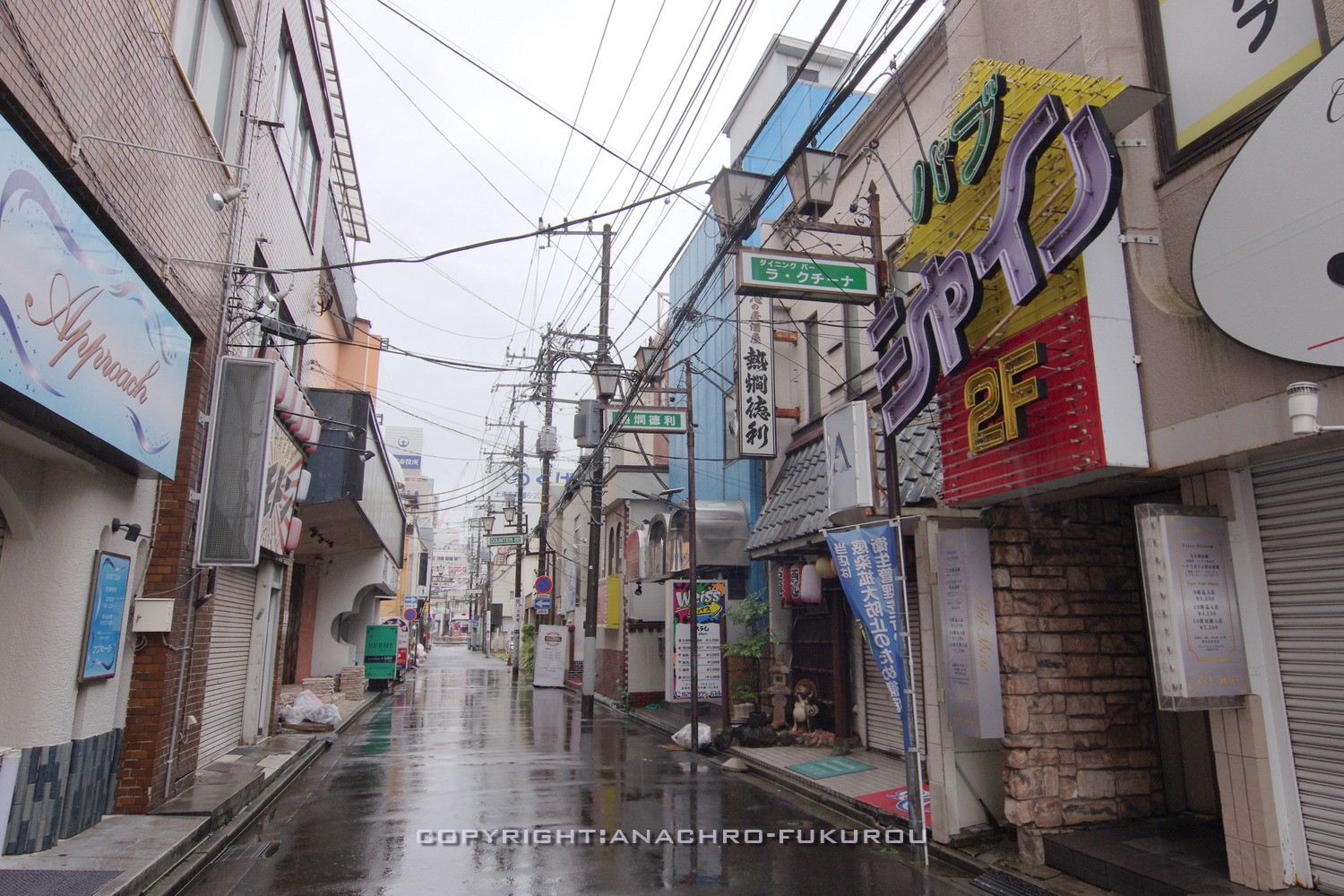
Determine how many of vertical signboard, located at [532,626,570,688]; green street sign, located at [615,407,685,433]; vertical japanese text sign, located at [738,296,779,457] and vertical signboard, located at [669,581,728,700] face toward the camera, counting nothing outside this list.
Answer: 4

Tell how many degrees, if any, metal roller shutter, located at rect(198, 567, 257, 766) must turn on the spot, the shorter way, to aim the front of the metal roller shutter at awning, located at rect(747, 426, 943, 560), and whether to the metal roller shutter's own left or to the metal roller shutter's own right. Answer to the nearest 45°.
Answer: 0° — it already faces it

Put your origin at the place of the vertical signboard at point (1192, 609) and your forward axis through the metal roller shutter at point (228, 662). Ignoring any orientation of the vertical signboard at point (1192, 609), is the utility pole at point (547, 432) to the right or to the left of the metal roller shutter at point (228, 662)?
right

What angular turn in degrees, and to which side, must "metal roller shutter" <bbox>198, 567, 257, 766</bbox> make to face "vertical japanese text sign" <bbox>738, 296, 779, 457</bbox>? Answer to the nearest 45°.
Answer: approximately 45° to its left

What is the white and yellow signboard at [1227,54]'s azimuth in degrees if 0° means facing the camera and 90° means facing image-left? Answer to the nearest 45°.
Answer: approximately 45°

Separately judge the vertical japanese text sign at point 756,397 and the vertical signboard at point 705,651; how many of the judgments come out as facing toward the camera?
2

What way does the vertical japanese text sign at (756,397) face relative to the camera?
toward the camera

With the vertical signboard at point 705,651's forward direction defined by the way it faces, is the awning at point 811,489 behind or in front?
in front

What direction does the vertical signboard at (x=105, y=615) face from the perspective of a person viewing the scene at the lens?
facing the viewer and to the right of the viewer

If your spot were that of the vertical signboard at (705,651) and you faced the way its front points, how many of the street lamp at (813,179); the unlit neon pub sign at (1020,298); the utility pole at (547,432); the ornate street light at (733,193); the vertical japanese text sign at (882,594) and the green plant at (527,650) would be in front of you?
4

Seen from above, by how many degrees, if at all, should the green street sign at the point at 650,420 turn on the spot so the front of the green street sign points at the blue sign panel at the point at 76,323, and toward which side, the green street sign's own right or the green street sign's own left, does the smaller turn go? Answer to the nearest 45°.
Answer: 0° — it already faces it

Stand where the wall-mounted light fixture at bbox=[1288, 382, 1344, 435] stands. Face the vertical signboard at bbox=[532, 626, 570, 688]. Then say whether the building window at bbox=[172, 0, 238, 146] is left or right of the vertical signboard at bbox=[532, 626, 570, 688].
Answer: left

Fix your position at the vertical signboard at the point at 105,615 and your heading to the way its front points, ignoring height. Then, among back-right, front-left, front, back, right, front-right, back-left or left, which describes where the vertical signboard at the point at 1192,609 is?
front

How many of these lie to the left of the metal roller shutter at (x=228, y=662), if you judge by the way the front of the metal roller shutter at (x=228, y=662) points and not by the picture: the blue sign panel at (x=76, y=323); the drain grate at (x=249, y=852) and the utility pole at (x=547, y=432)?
1

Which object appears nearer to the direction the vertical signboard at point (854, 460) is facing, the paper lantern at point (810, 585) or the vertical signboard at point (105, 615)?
the vertical signboard

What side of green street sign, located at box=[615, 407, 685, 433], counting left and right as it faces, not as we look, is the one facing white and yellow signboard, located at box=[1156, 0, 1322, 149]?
front
